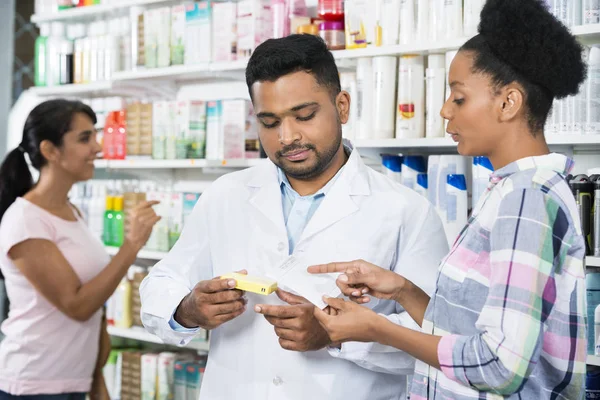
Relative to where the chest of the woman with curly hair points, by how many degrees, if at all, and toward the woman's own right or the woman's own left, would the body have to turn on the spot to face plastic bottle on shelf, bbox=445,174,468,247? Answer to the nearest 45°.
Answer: approximately 90° to the woman's own right

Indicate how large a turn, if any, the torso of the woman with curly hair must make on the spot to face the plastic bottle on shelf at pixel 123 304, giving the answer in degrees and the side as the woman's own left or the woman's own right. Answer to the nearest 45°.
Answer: approximately 45° to the woman's own right

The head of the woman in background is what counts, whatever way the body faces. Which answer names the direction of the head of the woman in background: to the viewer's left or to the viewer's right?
to the viewer's right

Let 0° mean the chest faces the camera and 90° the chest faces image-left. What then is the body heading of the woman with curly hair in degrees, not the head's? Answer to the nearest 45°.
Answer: approximately 90°

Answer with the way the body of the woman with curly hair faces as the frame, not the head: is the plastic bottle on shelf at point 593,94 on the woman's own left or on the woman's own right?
on the woman's own right

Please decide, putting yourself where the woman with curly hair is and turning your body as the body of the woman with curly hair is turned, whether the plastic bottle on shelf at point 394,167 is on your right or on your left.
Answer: on your right
